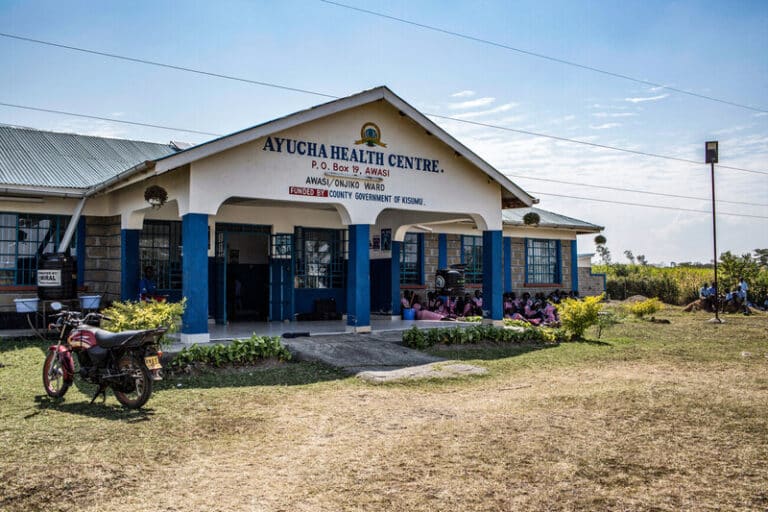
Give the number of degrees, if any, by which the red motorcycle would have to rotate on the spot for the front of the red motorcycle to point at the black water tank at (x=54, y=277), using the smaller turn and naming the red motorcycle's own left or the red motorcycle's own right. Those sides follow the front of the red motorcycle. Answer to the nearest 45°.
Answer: approximately 45° to the red motorcycle's own right

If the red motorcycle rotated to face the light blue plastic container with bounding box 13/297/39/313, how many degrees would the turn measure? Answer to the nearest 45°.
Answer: approximately 45° to its right

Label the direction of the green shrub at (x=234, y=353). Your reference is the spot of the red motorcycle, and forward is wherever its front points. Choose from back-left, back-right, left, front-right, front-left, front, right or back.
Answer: right

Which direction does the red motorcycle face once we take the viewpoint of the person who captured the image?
facing away from the viewer and to the left of the viewer

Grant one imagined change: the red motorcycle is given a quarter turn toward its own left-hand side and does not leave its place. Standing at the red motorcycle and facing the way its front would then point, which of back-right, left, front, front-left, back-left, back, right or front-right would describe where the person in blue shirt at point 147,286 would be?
back-right

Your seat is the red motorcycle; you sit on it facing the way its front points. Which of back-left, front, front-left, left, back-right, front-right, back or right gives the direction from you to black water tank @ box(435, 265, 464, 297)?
right

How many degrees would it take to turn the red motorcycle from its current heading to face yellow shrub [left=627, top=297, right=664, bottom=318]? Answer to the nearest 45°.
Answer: approximately 90° to its right

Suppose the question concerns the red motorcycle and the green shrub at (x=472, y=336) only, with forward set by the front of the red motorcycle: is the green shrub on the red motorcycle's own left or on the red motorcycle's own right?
on the red motorcycle's own right

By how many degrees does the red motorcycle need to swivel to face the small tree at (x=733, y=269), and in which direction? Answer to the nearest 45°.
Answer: approximately 90° to its right

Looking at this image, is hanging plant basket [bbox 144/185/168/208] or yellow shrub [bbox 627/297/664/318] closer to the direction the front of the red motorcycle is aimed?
the hanging plant basket
